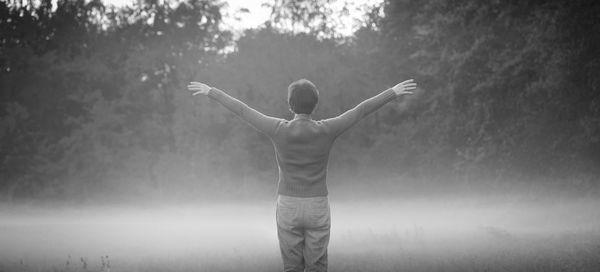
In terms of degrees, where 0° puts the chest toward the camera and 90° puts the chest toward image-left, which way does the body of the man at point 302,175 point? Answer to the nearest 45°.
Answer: approximately 180°

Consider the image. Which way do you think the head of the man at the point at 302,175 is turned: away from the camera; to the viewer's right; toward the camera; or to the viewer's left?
away from the camera
